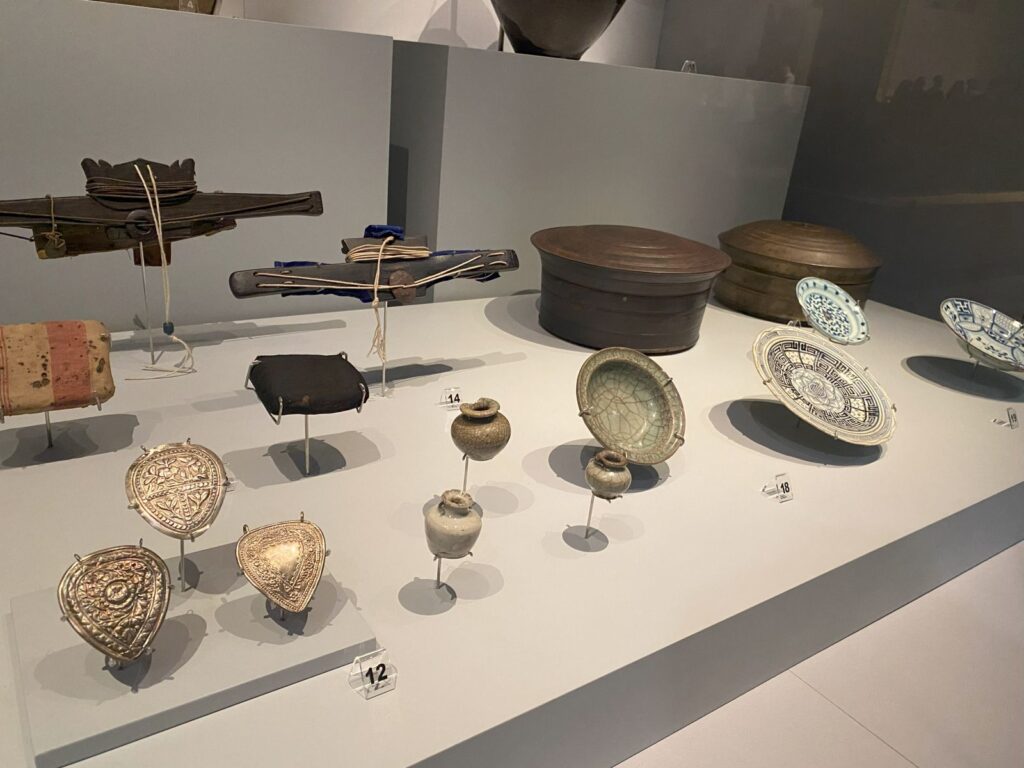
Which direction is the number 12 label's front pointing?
toward the camera

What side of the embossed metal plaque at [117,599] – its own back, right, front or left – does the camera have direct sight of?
front

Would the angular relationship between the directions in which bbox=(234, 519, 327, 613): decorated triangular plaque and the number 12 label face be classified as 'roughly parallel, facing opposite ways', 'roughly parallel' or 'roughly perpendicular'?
roughly parallel

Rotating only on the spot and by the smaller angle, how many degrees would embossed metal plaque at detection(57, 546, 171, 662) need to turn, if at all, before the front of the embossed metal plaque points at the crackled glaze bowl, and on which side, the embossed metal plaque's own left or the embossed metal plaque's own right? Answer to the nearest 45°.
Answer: approximately 90° to the embossed metal plaque's own left

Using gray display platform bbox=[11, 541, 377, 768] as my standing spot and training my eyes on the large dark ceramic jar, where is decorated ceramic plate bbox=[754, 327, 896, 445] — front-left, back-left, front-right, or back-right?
front-right

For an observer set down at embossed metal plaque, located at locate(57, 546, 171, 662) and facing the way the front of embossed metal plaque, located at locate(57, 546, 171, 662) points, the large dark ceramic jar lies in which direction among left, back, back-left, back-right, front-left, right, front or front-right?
back-left

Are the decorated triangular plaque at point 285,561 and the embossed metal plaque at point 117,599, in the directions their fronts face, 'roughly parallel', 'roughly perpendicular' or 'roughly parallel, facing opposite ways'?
roughly parallel

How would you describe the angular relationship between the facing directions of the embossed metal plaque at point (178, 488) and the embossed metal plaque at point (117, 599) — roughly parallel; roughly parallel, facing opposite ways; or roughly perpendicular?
roughly parallel

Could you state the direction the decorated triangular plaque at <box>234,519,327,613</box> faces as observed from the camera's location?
facing the viewer
